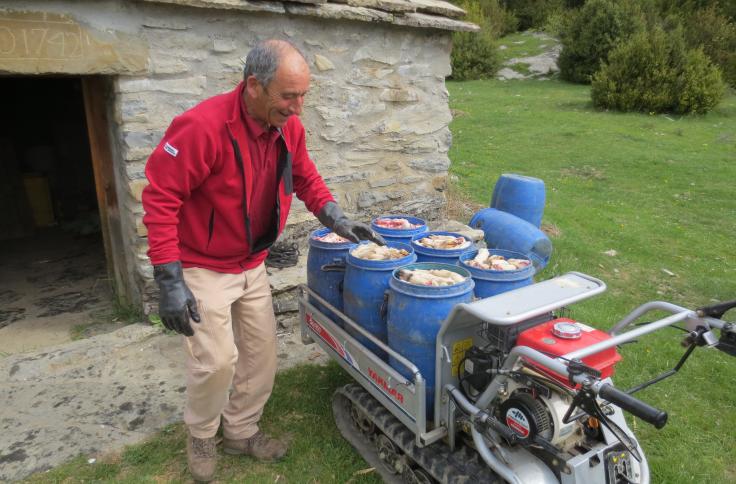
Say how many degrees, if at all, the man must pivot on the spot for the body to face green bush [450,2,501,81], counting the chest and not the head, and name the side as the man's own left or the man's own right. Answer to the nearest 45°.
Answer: approximately 90° to the man's own left

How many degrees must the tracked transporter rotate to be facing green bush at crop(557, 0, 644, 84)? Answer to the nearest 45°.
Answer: approximately 45° to its right

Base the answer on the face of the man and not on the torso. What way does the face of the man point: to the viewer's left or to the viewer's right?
to the viewer's right

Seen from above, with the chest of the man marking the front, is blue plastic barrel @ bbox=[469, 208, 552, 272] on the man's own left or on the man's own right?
on the man's own left

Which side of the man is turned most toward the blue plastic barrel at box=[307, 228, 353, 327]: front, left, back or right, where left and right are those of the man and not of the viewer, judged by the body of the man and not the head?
left

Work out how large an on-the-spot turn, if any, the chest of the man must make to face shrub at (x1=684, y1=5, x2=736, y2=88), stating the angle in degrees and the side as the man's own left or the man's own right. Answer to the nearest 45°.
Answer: approximately 90° to the man's own left

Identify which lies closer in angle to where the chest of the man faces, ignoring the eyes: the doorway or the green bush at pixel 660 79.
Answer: the green bush

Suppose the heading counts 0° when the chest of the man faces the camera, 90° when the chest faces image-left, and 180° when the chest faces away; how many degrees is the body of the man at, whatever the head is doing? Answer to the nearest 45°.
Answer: approximately 315°

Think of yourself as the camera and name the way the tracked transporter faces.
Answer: facing away from the viewer and to the left of the viewer
